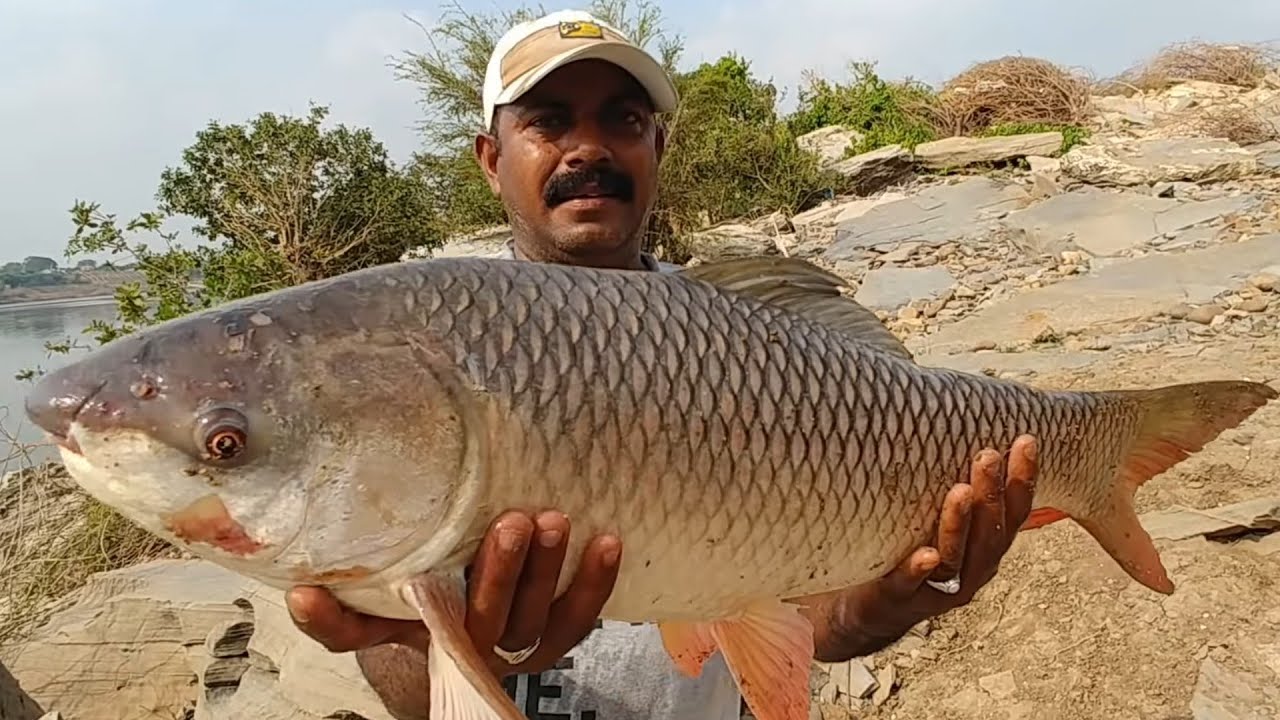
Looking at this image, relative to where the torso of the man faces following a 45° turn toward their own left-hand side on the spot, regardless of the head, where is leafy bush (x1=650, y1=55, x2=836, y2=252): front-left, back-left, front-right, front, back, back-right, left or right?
back-left

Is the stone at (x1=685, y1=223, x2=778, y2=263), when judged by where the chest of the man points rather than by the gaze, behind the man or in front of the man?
behind

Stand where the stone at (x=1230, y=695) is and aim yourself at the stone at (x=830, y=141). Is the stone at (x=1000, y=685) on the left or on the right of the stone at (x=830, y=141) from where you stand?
left

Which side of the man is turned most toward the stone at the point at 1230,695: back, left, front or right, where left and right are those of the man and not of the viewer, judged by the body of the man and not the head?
left

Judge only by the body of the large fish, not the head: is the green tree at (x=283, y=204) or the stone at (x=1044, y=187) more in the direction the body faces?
the green tree

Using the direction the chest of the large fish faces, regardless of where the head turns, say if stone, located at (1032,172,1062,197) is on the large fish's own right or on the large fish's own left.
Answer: on the large fish's own right

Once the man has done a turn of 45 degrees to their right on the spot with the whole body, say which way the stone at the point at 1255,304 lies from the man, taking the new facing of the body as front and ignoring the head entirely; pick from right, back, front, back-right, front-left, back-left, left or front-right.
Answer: back

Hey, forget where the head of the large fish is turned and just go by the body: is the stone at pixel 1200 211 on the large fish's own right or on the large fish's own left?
on the large fish's own right

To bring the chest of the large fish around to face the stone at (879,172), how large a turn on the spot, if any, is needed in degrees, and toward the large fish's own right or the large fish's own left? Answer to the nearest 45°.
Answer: approximately 90° to the large fish's own right

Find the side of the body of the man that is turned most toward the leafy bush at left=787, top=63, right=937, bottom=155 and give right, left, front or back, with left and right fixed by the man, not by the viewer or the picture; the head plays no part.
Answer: back

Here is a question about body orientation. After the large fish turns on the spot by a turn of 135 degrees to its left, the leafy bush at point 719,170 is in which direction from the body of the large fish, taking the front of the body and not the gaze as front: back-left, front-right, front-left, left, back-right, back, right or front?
back-left

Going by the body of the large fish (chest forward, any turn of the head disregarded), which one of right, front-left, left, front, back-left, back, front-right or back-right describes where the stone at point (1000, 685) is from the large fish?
back-right

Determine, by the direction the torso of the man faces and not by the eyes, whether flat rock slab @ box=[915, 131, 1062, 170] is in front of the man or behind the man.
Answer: behind

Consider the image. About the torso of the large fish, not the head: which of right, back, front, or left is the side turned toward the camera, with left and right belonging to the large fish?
left

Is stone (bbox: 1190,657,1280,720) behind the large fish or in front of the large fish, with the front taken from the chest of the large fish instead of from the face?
behind
